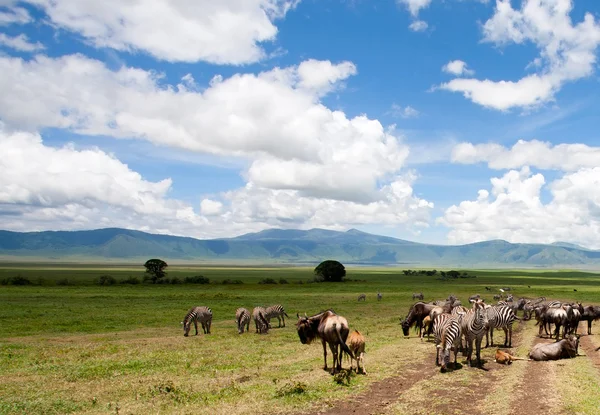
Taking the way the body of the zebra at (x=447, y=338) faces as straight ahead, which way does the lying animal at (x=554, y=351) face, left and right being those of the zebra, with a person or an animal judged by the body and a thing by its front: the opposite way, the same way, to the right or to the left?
to the left

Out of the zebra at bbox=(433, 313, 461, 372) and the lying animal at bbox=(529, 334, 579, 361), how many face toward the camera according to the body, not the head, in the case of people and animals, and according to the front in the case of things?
1

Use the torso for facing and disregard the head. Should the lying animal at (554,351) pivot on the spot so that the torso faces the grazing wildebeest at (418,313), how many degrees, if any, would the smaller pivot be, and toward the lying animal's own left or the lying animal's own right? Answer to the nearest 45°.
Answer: approximately 135° to the lying animal's own left

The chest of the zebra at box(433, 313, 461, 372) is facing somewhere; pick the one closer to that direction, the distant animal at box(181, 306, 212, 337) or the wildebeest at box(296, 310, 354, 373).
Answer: the wildebeest

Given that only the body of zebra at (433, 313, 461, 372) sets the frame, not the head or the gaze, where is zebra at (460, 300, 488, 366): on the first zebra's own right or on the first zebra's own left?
on the first zebra's own left

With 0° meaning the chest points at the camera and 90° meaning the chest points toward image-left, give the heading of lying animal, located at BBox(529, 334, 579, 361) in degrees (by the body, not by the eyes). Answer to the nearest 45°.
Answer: approximately 270°

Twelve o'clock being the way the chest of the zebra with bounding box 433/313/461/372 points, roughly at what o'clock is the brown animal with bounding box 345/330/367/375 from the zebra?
The brown animal is roughly at 2 o'clock from the zebra.

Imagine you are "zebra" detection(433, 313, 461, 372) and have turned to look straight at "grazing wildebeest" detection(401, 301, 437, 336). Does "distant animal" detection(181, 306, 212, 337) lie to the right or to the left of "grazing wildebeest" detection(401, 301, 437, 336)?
left

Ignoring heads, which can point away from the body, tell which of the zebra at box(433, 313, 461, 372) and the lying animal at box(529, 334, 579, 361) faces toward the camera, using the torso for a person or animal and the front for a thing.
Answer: the zebra

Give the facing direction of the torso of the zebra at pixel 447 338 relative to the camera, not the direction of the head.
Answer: toward the camera

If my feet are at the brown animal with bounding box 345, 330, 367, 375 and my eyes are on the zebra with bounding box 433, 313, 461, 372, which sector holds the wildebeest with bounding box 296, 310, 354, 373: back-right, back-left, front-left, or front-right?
back-left

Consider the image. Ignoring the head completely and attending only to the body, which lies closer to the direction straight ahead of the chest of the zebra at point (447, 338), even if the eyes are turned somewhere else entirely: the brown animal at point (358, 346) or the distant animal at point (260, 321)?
the brown animal

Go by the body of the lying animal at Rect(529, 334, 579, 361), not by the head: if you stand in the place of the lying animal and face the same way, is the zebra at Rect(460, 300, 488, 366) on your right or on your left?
on your right
